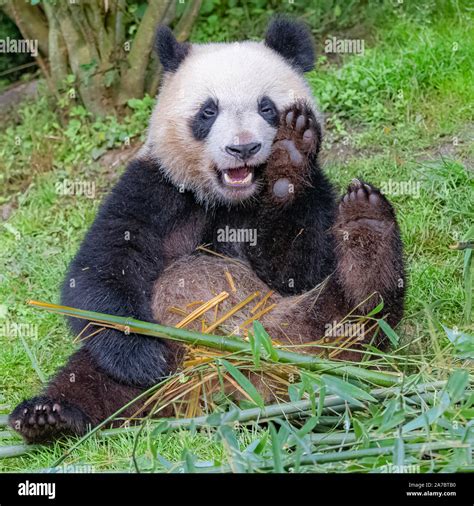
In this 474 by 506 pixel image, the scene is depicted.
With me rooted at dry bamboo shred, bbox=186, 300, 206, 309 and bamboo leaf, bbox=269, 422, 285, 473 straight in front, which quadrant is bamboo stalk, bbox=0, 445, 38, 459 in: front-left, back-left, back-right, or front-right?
front-right

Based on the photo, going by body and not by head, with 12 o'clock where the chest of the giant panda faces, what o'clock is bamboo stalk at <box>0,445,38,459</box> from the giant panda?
The bamboo stalk is roughly at 2 o'clock from the giant panda.

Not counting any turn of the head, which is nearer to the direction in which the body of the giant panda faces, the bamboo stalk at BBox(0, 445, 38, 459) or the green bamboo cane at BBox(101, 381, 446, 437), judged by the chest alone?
the green bamboo cane

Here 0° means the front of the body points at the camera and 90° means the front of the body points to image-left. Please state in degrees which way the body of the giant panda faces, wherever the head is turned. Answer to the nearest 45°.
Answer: approximately 0°

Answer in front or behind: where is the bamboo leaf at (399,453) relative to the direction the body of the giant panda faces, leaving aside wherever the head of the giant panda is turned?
in front

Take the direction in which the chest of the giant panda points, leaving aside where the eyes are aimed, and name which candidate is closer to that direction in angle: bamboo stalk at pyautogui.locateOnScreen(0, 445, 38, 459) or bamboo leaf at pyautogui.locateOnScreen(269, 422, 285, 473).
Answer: the bamboo leaf

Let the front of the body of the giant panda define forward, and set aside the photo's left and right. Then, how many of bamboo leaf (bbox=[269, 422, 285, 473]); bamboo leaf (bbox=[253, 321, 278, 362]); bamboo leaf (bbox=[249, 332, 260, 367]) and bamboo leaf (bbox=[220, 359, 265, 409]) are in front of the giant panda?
4

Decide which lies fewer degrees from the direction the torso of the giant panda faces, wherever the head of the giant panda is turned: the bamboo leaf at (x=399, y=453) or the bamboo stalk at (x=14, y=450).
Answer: the bamboo leaf
